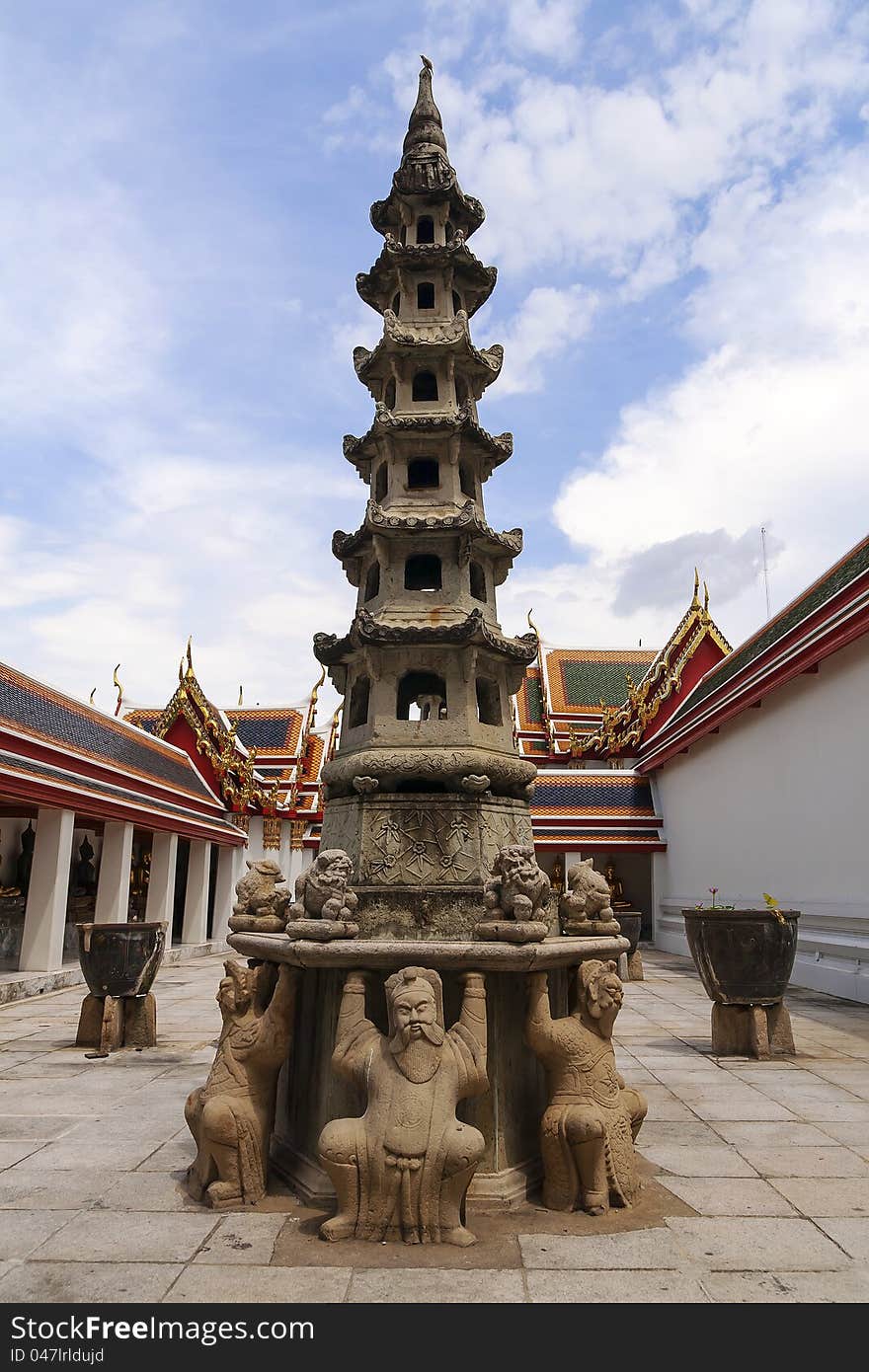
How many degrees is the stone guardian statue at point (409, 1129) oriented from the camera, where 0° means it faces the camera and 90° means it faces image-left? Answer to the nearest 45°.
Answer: approximately 0°

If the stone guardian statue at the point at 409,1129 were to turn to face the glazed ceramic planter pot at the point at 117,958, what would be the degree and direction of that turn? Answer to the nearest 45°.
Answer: approximately 135° to its right

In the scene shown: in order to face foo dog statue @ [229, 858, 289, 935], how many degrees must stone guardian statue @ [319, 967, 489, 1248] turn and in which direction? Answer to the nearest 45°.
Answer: approximately 135° to its right

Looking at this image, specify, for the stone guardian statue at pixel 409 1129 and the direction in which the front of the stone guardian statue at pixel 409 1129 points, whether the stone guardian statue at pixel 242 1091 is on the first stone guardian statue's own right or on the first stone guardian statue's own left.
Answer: on the first stone guardian statue's own right

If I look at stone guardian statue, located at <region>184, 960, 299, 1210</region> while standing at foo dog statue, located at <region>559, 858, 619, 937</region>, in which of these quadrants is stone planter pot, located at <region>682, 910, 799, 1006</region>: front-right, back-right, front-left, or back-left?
back-right

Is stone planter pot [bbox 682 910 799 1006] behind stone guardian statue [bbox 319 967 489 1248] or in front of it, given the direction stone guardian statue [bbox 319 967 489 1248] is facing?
behind
